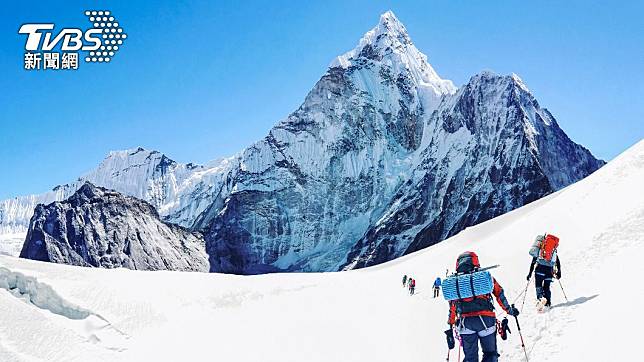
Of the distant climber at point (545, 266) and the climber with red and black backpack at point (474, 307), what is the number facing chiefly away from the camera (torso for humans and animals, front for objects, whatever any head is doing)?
2

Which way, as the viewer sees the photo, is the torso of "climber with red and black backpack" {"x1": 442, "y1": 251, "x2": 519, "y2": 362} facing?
away from the camera

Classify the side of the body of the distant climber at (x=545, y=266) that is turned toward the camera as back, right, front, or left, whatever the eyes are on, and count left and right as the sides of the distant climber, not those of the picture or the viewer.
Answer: back

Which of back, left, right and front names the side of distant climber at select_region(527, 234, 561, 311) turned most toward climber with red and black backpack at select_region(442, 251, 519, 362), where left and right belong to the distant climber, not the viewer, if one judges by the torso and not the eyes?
back
